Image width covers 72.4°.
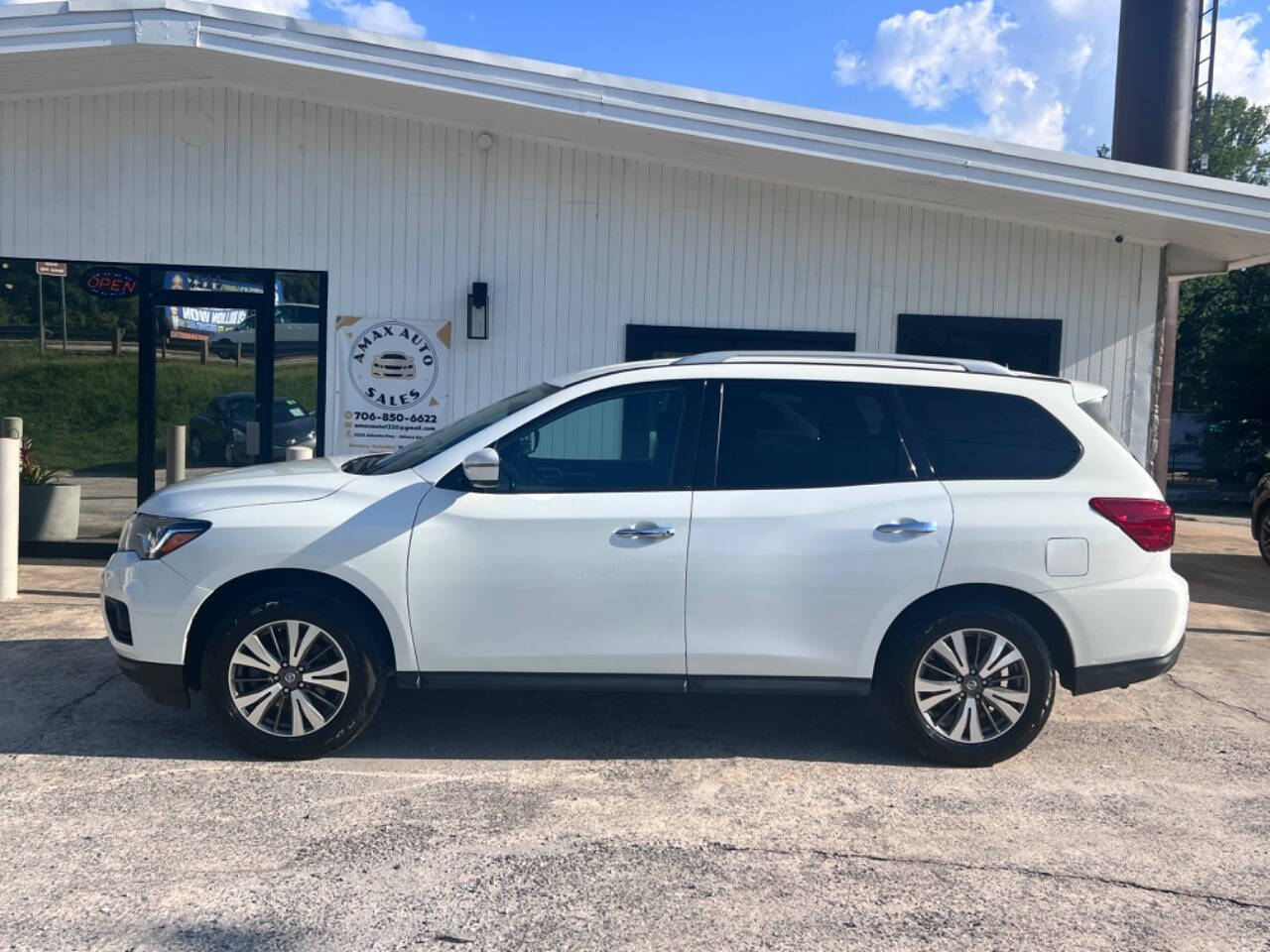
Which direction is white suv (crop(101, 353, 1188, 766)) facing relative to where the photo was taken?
to the viewer's left

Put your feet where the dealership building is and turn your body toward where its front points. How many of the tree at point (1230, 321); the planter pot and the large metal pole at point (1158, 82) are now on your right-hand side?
1

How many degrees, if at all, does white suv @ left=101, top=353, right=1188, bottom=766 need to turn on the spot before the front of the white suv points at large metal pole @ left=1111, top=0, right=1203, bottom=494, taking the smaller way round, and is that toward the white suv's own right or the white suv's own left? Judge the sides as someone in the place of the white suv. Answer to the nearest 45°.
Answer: approximately 135° to the white suv's own right

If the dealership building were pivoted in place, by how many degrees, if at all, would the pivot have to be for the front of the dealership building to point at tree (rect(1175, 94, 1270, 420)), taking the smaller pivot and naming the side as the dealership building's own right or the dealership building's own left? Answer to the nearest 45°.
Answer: approximately 135° to the dealership building's own left

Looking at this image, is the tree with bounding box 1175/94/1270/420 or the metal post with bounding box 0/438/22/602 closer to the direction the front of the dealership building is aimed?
the metal post

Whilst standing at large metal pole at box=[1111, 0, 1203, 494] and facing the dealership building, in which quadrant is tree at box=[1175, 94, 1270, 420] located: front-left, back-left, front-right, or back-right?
back-right

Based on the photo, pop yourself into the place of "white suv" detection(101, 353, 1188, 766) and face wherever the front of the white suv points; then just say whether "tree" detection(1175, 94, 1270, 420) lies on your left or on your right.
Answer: on your right

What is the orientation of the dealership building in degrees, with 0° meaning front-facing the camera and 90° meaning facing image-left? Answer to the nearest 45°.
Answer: approximately 0°

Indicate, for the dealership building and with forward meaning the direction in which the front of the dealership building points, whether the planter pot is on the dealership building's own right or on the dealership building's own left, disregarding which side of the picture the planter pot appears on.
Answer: on the dealership building's own right

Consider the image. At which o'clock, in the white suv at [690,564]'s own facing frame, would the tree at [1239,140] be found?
The tree is roughly at 4 o'clock from the white suv.

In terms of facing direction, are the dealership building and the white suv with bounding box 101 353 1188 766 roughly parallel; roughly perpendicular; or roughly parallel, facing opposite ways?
roughly perpendicular

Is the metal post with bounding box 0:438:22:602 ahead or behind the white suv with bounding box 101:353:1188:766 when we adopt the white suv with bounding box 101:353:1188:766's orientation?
ahead

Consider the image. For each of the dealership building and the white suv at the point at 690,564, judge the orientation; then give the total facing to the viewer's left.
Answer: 1
